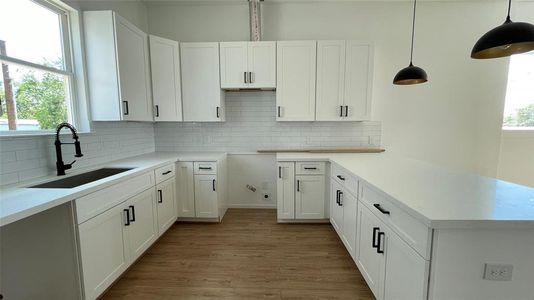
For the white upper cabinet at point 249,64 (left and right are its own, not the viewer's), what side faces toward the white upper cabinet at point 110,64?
right

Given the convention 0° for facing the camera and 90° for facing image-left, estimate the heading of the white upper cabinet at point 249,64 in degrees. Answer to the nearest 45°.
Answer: approximately 0°

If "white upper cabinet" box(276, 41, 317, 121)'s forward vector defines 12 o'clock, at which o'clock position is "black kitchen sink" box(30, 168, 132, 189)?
The black kitchen sink is roughly at 2 o'clock from the white upper cabinet.

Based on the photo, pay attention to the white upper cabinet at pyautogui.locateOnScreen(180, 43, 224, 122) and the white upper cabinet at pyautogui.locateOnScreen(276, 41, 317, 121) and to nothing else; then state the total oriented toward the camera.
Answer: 2

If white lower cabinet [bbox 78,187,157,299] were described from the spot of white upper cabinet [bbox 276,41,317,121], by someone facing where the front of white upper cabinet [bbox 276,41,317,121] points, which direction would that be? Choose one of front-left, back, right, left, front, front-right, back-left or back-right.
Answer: front-right

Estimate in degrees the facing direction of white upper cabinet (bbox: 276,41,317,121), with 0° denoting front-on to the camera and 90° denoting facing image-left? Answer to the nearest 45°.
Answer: approximately 0°

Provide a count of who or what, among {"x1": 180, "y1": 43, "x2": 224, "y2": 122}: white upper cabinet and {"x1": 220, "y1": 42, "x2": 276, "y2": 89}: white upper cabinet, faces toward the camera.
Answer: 2

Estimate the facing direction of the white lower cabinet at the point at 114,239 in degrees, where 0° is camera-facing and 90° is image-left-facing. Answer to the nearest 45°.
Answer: approximately 315°
